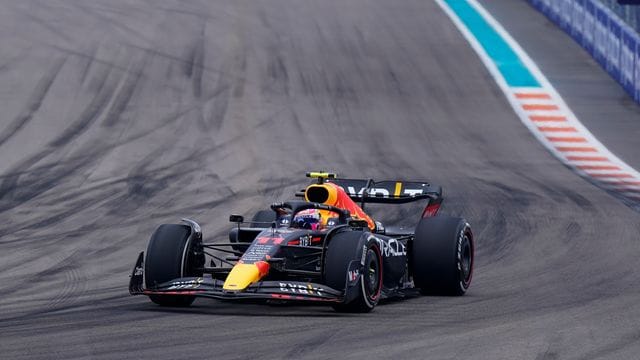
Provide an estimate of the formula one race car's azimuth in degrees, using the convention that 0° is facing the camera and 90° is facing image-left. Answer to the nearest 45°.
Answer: approximately 0°
